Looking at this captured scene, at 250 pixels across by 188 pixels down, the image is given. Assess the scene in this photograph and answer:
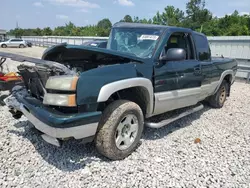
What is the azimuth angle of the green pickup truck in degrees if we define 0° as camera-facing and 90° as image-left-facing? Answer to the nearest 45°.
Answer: approximately 45°
